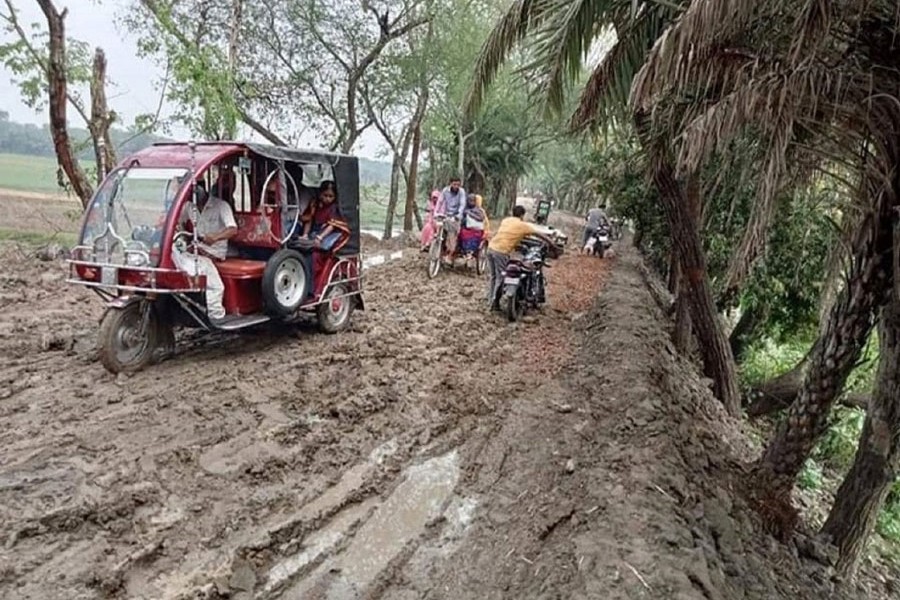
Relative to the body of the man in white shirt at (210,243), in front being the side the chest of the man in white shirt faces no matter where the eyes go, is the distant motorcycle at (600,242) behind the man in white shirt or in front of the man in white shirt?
behind

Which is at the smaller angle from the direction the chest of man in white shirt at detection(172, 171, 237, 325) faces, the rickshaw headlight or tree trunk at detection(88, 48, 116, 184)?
the rickshaw headlight

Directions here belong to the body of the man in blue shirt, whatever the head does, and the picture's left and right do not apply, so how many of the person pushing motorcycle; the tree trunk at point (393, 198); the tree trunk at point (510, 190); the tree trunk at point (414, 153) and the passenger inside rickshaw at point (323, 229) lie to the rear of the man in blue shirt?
3

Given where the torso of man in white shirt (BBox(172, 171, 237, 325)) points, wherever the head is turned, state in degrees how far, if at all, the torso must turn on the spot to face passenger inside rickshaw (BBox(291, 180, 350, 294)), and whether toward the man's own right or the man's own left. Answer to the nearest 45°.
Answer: approximately 180°

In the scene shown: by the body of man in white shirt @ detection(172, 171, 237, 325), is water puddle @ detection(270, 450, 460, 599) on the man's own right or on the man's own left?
on the man's own left
